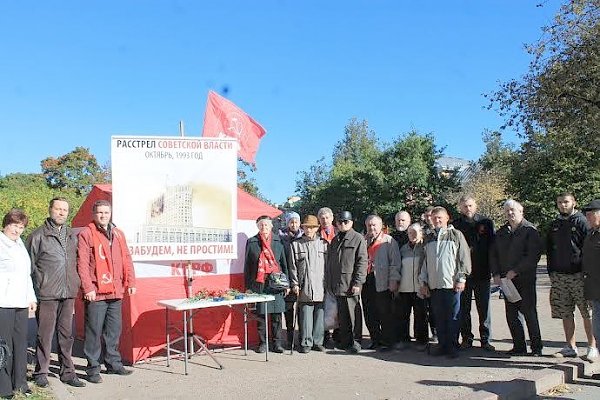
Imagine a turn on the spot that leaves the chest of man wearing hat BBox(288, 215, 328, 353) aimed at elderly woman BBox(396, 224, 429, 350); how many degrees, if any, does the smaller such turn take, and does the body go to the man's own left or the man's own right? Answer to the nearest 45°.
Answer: approximately 90° to the man's own left

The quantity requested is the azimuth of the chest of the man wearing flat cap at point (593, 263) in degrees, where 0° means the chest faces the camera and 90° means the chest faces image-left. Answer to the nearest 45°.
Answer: approximately 45°

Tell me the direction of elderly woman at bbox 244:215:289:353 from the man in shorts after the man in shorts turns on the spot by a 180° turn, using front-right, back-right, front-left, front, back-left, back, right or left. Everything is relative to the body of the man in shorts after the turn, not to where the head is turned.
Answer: back-left

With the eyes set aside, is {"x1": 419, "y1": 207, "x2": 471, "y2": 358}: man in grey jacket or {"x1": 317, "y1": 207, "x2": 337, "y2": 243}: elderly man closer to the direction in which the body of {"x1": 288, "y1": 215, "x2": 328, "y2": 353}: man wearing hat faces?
the man in grey jacket

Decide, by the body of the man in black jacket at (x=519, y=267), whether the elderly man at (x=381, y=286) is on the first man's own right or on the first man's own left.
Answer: on the first man's own right

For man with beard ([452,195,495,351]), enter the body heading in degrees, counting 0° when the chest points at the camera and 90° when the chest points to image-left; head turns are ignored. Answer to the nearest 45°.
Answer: approximately 0°

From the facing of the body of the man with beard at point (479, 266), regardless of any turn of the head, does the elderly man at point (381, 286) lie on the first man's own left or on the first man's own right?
on the first man's own right

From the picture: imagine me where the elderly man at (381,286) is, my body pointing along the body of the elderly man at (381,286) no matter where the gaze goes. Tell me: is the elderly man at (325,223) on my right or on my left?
on my right
